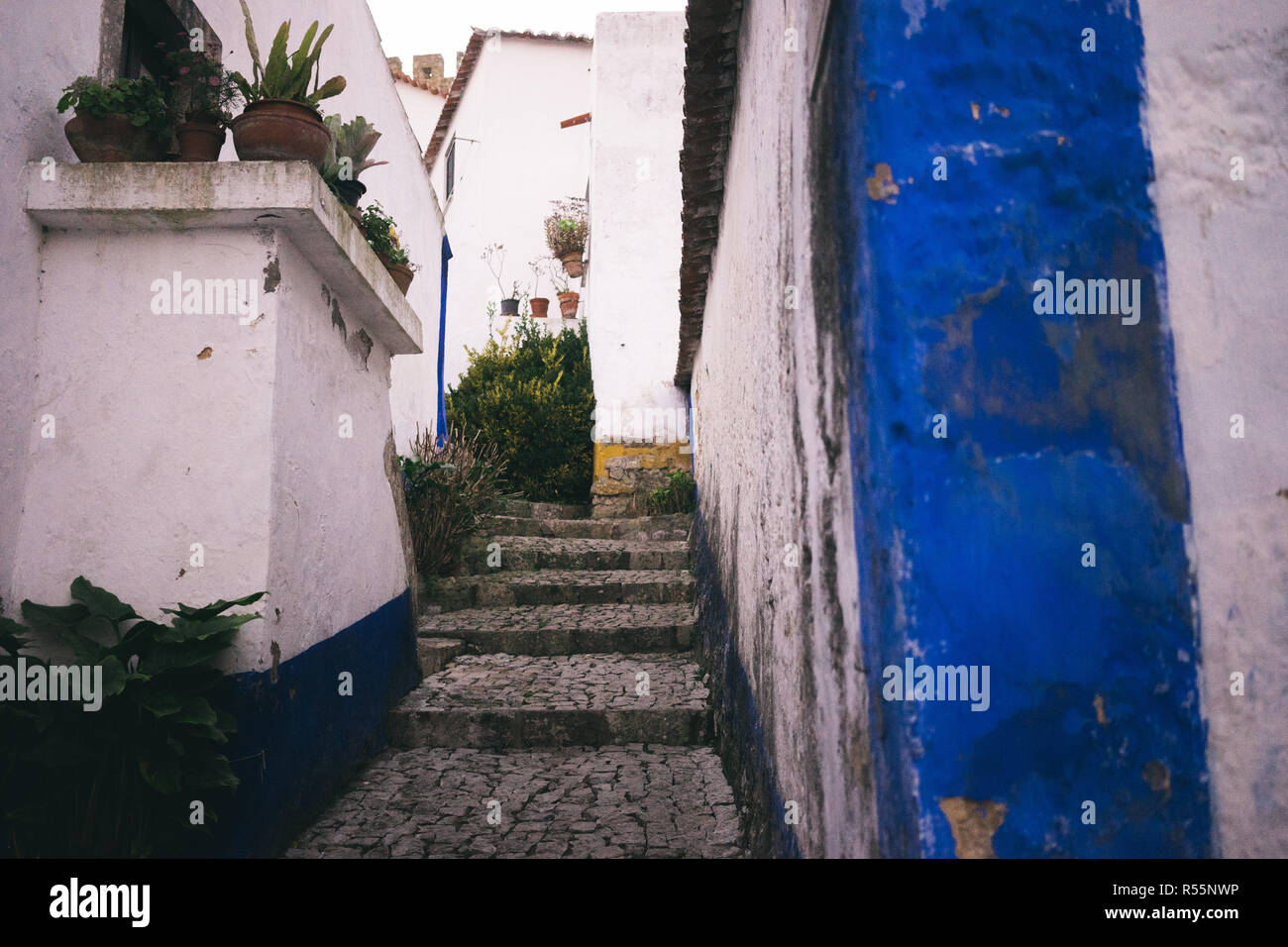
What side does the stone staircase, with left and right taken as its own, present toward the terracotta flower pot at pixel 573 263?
back

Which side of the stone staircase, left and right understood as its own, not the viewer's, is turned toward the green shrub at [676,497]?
back

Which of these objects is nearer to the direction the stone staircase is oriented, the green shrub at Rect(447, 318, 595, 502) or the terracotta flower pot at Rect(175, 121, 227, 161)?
the terracotta flower pot

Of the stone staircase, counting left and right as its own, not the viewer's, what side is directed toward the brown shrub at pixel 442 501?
back

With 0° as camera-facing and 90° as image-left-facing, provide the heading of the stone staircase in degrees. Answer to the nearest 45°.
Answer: approximately 0°

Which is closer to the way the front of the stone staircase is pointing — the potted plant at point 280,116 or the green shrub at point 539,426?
the potted plant

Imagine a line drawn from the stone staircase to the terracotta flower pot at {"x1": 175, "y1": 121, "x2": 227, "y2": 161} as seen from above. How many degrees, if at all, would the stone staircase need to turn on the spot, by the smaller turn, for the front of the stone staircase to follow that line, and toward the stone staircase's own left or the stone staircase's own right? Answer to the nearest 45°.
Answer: approximately 45° to the stone staircase's own right

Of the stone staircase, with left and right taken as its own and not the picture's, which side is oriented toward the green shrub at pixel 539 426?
back

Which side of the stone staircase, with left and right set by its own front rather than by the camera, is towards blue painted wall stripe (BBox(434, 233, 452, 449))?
back

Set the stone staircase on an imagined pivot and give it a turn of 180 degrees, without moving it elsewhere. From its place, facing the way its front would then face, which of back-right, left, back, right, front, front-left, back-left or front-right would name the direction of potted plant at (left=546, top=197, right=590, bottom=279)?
front

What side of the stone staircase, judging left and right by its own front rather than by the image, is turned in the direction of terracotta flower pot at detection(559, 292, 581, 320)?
back
